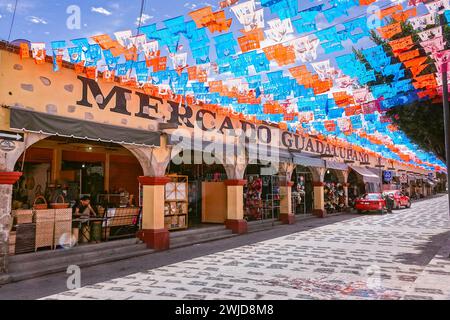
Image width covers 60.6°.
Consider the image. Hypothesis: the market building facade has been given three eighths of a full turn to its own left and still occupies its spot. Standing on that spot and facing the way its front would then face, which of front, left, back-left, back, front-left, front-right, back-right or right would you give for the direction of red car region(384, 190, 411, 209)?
front-right

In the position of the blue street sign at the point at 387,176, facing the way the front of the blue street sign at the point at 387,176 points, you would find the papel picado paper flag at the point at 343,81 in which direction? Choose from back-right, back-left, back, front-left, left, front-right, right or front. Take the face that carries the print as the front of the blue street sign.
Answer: front

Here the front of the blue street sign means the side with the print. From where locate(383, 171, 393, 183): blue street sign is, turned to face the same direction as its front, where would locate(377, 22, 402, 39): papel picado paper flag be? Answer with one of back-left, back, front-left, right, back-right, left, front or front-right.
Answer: front

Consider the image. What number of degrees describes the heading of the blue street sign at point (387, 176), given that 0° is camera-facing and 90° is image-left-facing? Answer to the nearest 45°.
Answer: approximately 0°

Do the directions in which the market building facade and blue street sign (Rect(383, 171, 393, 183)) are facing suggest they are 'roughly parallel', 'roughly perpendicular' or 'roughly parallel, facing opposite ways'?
roughly perpendicular

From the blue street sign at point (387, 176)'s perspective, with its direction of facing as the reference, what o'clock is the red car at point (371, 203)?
The red car is roughly at 12 o'clock from the blue street sign.

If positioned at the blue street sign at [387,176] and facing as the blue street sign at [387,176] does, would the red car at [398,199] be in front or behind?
in front

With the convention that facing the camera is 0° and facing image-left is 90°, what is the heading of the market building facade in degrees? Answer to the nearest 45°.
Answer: approximately 315°

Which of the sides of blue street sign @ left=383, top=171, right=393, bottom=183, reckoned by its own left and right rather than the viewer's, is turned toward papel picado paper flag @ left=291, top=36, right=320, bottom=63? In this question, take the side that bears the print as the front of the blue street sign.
front

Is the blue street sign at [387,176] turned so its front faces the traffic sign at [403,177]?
no

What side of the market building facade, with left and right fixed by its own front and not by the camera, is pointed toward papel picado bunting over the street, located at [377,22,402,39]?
front

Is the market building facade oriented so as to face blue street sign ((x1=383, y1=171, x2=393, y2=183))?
no

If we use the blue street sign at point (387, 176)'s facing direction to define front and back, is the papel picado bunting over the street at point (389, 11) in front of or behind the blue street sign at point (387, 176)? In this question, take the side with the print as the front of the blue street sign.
in front

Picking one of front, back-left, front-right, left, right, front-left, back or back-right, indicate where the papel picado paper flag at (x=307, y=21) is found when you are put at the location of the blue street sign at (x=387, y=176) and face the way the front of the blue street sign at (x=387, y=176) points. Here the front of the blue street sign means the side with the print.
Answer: front

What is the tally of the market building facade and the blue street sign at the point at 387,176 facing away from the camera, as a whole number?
0

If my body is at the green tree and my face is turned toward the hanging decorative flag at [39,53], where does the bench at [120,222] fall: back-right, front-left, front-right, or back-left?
front-right
